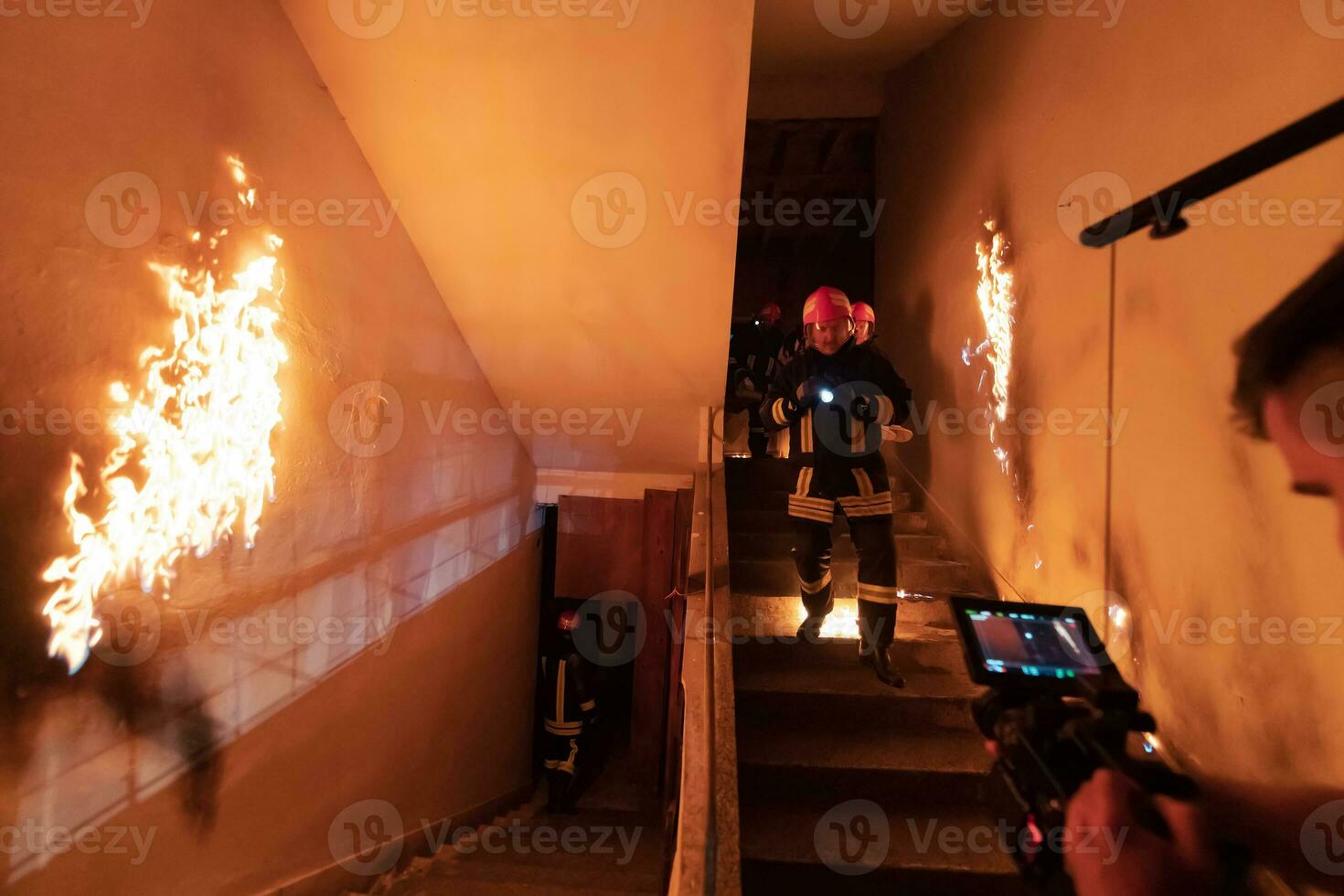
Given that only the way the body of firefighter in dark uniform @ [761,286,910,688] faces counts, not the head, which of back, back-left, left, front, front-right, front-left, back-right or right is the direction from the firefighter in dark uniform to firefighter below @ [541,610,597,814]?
back-right

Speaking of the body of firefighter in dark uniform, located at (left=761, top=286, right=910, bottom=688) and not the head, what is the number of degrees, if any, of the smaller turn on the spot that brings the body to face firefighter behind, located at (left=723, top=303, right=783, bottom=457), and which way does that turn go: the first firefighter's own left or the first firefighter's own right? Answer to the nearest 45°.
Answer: approximately 180°

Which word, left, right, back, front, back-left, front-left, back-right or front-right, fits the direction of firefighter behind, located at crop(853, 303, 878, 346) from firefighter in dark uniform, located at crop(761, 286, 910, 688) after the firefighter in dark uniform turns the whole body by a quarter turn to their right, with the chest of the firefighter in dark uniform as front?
right

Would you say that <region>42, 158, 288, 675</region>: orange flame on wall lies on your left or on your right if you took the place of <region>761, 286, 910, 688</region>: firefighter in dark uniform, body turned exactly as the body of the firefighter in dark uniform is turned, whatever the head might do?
on your right

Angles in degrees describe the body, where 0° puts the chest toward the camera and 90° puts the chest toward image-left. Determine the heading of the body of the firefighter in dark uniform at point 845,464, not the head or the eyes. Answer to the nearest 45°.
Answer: approximately 0°
